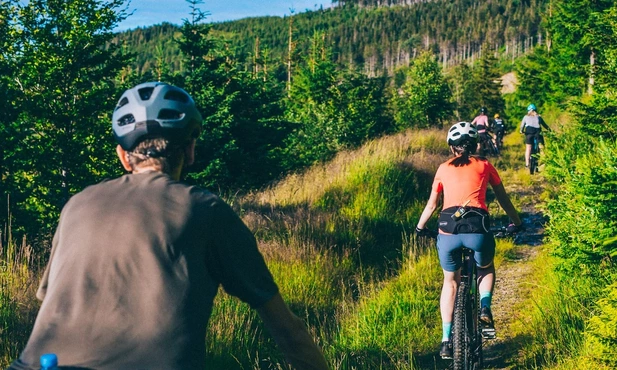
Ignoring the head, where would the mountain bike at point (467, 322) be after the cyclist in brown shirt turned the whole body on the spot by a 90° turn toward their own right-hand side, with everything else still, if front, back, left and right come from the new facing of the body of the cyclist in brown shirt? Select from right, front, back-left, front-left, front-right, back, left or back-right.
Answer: front-left

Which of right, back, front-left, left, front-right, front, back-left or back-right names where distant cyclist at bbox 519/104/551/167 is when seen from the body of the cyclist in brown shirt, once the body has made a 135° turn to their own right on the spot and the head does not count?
left

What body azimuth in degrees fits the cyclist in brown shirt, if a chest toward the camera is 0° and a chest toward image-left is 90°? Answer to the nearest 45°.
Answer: approximately 180°

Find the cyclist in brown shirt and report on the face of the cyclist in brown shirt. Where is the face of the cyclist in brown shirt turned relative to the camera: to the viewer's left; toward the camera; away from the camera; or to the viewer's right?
away from the camera

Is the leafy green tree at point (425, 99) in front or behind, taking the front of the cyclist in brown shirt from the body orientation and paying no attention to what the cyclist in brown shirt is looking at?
in front
